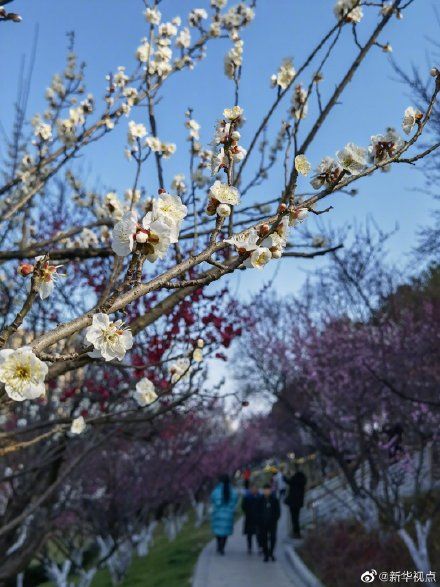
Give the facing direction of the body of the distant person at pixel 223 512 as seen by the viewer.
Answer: away from the camera

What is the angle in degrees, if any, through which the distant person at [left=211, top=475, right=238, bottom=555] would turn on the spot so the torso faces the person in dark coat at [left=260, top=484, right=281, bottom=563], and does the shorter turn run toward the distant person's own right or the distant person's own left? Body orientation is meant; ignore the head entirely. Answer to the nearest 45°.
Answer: approximately 135° to the distant person's own right

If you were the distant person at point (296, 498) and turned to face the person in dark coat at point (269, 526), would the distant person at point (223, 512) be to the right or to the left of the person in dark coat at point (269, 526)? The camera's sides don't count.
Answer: right

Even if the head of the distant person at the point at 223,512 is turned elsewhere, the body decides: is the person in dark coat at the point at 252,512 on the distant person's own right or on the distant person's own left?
on the distant person's own right

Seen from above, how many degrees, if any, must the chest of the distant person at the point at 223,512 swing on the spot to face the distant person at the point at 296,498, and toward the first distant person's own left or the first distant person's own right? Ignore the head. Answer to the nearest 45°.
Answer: approximately 45° to the first distant person's own right

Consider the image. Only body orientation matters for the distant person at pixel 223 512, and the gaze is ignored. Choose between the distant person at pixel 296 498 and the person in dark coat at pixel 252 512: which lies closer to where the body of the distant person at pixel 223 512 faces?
the distant person
